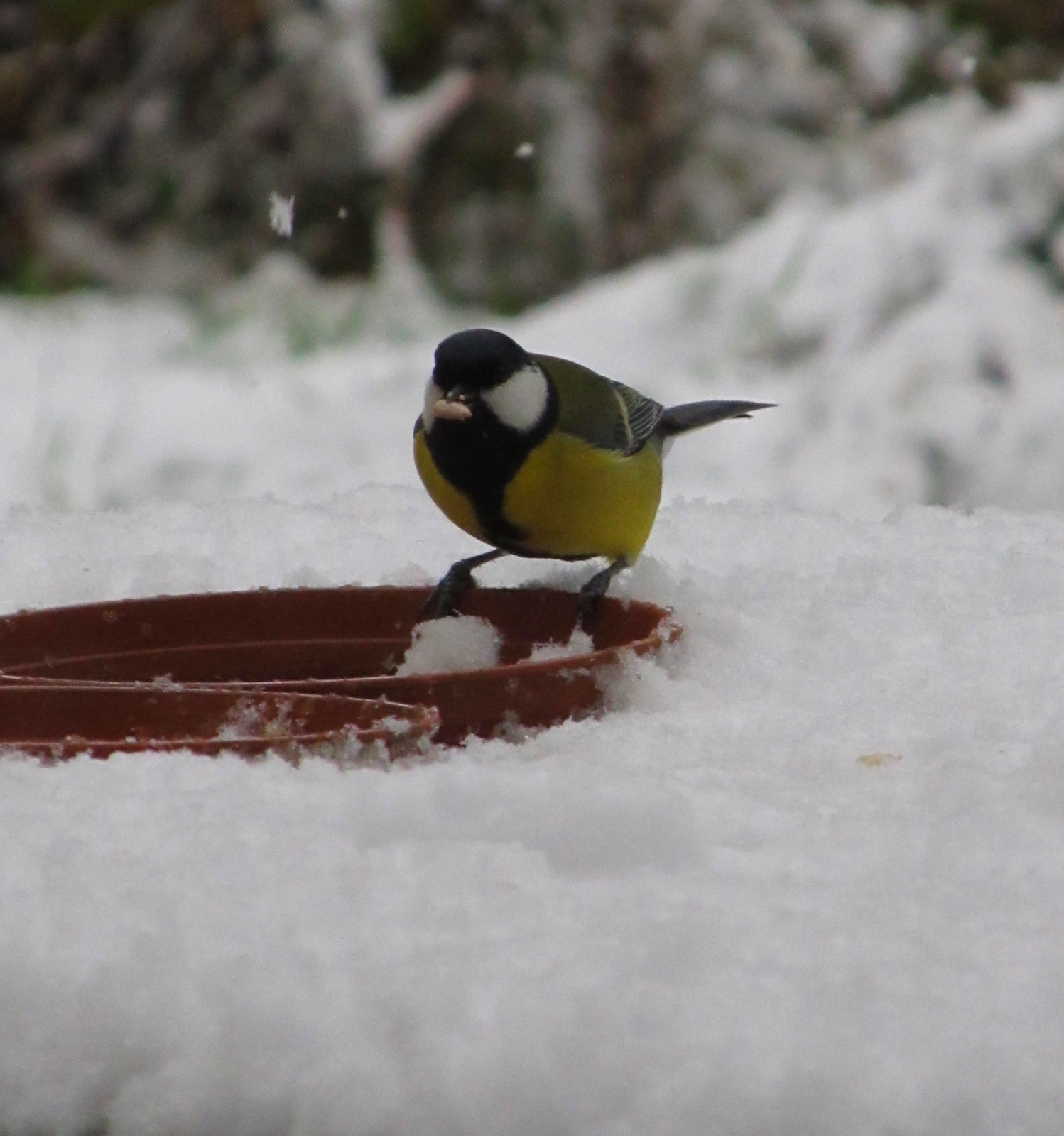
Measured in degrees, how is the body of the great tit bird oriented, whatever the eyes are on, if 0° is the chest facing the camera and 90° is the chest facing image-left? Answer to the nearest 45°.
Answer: approximately 45°
